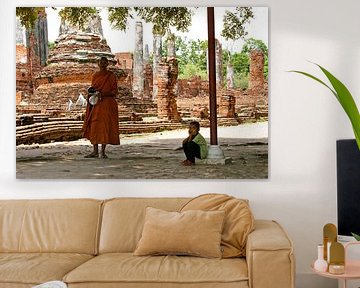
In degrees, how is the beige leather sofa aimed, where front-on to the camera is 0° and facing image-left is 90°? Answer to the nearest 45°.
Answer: approximately 0°

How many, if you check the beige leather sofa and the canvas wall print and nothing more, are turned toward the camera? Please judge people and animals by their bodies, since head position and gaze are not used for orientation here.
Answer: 2

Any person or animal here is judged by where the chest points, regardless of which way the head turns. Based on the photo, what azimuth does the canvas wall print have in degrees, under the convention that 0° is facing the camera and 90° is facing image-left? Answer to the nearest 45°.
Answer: approximately 0°

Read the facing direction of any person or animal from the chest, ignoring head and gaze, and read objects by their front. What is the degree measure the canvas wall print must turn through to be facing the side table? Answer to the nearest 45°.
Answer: approximately 45° to its left

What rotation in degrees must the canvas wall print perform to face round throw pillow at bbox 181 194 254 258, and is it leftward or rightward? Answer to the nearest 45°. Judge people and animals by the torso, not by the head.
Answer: approximately 45° to its left

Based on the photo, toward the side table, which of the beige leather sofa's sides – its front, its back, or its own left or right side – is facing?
left
